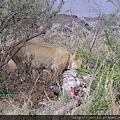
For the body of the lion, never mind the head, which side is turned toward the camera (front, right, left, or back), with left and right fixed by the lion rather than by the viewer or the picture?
right

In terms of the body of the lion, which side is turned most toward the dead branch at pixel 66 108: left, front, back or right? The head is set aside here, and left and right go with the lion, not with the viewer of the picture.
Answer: right
